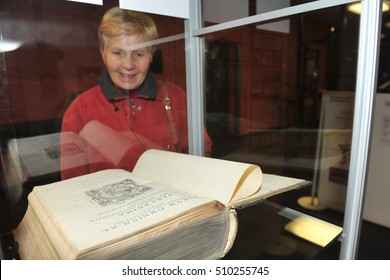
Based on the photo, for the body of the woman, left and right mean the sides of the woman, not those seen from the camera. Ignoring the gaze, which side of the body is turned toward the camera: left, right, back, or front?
front

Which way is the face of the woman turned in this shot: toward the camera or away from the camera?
toward the camera
